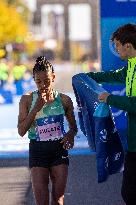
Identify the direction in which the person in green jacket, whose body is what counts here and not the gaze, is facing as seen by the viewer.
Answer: to the viewer's left

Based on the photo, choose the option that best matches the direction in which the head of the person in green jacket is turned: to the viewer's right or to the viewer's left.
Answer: to the viewer's left
